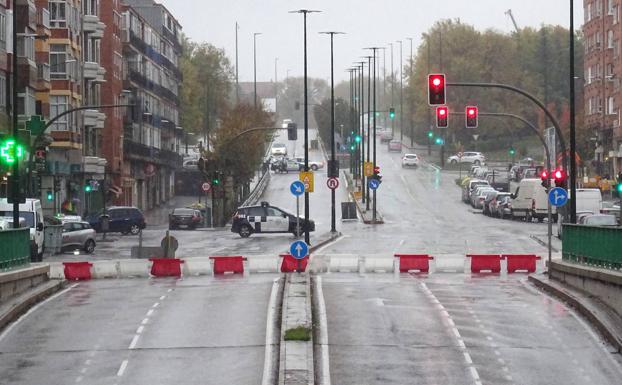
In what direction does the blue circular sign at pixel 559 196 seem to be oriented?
toward the camera

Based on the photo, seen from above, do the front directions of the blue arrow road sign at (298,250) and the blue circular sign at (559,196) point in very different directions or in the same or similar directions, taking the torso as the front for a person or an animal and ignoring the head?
same or similar directions

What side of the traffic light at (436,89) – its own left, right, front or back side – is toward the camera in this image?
front

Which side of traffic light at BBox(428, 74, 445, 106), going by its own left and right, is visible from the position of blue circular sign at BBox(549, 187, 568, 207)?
left

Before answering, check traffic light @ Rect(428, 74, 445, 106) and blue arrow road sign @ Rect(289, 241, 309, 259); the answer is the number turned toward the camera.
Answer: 2

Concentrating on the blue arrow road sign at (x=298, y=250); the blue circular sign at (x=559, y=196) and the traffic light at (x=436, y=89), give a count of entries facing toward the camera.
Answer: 3

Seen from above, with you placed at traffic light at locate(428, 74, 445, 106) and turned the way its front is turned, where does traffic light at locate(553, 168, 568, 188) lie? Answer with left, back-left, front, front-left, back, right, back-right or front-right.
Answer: back-left
